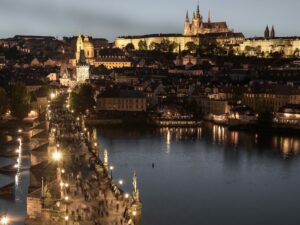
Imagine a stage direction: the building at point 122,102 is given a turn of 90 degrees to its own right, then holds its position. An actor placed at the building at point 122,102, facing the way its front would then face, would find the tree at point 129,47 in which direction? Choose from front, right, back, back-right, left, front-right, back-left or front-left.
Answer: right

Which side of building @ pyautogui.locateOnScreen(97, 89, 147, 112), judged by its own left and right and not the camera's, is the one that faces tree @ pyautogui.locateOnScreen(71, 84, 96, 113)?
right

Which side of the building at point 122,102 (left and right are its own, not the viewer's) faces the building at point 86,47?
back

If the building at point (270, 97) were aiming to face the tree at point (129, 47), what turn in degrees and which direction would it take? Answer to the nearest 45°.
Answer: approximately 135° to its right

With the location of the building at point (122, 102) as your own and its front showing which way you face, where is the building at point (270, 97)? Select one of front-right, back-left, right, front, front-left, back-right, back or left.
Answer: left

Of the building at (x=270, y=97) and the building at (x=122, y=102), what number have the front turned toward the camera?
2

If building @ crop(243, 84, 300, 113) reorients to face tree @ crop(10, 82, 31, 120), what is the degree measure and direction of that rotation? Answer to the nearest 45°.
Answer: approximately 45° to its right

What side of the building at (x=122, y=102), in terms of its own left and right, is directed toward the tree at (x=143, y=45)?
back

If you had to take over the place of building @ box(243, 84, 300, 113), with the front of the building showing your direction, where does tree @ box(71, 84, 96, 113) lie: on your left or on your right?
on your right
